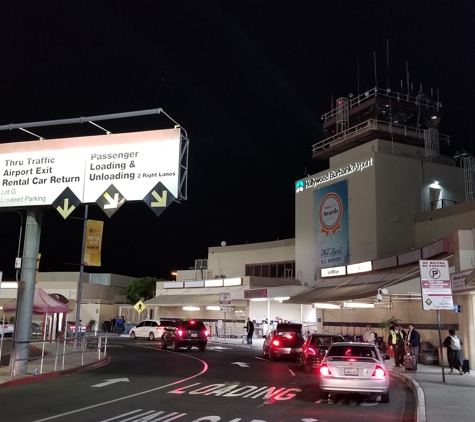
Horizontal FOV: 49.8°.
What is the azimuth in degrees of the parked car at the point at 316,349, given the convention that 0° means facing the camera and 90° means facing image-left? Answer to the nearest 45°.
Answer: approximately 180°

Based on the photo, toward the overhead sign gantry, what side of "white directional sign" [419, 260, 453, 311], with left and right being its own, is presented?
right

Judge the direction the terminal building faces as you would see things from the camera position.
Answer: facing the viewer and to the left of the viewer

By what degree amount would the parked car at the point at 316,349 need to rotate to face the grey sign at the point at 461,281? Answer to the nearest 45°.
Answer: approximately 90° to its right

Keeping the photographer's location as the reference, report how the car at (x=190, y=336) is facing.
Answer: facing away from the viewer and to the left of the viewer

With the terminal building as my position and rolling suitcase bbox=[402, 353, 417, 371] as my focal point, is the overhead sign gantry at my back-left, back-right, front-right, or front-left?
front-right

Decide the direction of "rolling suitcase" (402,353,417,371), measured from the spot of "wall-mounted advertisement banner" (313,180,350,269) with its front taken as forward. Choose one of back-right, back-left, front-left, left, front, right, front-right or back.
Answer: front-left

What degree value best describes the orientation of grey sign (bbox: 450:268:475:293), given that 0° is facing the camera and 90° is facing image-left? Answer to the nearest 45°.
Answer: approximately 45°

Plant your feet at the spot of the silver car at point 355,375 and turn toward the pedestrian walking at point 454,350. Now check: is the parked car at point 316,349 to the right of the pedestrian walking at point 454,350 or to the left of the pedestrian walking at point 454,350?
left

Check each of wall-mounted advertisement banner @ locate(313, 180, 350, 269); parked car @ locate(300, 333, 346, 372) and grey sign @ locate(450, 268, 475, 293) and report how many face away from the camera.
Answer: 1

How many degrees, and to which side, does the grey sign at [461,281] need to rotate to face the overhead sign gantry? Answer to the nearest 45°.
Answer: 0° — it already faces it

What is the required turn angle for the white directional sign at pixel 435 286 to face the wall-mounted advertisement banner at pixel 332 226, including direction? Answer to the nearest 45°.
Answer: approximately 180°

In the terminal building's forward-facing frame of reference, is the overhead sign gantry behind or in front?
in front

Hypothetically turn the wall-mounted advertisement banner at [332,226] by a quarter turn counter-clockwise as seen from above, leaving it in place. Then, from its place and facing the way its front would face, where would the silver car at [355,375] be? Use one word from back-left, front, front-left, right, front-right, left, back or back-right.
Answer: front-right

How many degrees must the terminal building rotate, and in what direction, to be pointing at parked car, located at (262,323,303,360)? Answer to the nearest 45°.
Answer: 0° — it already faces it

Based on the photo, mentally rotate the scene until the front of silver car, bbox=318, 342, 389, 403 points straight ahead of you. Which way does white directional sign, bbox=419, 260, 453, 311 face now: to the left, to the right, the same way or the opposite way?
the opposite way

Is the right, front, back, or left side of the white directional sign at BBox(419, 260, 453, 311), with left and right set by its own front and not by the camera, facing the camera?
front

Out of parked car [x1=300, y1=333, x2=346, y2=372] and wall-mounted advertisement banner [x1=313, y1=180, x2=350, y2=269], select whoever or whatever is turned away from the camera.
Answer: the parked car

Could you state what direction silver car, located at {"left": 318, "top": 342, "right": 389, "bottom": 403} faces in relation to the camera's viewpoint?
facing away from the viewer

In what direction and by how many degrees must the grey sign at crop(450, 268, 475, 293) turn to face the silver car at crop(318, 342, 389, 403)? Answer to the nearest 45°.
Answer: approximately 45° to its left

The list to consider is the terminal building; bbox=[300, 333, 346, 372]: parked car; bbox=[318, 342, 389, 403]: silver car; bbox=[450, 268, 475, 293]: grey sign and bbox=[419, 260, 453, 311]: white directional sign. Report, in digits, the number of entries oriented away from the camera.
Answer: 2
